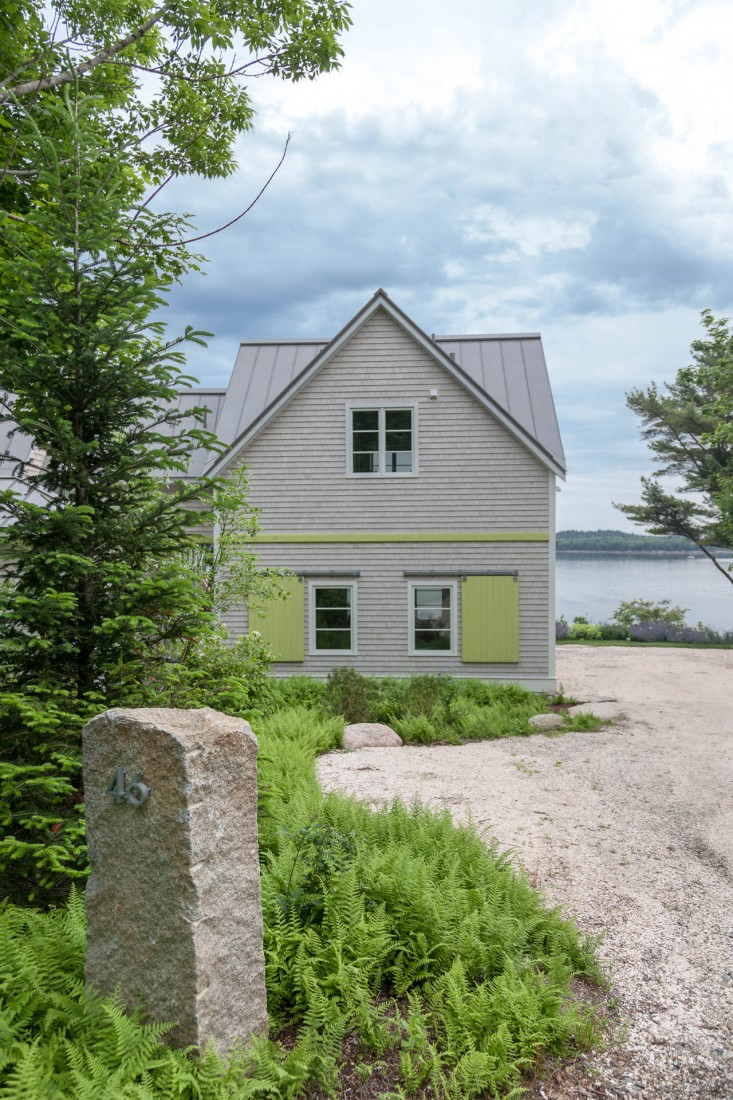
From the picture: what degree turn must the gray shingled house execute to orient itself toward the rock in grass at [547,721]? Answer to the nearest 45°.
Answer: approximately 45° to its left

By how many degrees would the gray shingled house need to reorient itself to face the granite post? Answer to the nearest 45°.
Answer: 0° — it already faces it

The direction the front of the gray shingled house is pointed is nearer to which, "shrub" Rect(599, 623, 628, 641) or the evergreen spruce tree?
the evergreen spruce tree

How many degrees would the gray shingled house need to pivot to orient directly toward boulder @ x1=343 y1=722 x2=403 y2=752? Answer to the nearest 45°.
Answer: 0° — it already faces it

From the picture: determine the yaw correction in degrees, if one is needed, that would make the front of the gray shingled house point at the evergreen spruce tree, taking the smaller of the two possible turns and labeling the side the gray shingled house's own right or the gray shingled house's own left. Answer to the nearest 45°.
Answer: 0° — it already faces it

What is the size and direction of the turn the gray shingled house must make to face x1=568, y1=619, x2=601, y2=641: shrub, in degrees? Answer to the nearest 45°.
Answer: approximately 135° to its left

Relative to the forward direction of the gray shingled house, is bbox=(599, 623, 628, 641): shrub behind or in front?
behind

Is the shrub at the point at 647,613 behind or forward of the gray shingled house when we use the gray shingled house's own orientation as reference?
behind

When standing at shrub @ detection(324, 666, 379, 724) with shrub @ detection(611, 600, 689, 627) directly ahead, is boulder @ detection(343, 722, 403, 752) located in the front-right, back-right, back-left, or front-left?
back-right

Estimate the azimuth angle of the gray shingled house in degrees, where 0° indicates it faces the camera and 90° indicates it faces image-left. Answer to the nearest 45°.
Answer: approximately 0°

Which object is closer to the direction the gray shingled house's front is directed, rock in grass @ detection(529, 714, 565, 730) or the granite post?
the granite post
